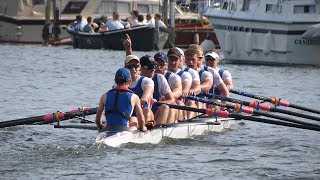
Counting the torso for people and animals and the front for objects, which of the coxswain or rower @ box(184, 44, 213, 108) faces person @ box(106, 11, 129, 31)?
the coxswain

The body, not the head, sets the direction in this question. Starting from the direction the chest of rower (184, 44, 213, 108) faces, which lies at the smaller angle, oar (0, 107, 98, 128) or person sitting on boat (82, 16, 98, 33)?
the oar

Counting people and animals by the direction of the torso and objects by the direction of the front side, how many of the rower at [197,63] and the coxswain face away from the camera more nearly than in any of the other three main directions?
1

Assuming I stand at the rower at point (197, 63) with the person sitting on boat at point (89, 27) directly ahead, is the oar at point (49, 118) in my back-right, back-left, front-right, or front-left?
back-left

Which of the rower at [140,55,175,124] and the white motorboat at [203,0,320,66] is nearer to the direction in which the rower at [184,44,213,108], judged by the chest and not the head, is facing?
the rower

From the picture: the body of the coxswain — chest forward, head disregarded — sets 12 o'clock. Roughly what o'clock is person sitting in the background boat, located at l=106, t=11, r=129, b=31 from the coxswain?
The person sitting in the background boat is roughly at 12 o'clock from the coxswain.

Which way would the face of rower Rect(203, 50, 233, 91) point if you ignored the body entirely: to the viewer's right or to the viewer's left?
to the viewer's left

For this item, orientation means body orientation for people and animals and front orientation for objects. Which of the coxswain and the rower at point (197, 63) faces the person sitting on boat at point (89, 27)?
the coxswain

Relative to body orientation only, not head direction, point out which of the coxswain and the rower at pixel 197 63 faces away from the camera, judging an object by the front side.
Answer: the coxswain

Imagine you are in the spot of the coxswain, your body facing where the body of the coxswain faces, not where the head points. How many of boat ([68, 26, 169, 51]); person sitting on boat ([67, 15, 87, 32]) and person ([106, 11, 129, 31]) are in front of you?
3

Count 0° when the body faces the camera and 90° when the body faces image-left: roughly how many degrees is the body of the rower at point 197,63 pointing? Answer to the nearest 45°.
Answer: approximately 45°

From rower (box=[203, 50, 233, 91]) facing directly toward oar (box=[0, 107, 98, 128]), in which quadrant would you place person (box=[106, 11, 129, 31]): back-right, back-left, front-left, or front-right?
back-right

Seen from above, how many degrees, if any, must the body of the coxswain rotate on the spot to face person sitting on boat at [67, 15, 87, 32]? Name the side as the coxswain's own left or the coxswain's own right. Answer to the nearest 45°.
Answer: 0° — they already face them

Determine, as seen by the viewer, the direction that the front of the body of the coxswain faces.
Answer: away from the camera
